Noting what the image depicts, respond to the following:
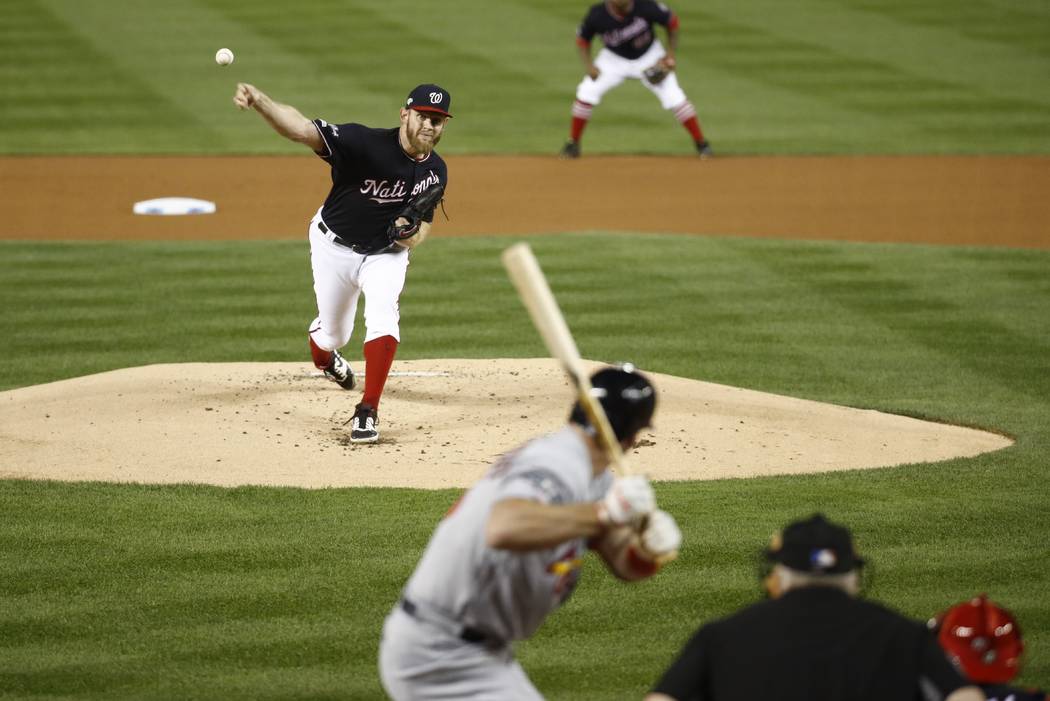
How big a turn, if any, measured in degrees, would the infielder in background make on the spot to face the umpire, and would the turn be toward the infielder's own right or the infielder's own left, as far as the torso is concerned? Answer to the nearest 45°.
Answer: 0° — they already face them

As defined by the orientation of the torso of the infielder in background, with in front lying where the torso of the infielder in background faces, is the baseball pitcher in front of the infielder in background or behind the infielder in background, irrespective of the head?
in front

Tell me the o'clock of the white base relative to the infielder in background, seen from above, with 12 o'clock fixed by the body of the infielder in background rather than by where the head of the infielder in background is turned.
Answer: The white base is roughly at 2 o'clock from the infielder in background.

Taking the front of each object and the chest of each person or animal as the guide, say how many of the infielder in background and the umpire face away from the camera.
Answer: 1

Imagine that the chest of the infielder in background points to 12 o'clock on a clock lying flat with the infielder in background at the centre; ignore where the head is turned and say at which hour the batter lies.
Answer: The batter is roughly at 12 o'clock from the infielder in background.

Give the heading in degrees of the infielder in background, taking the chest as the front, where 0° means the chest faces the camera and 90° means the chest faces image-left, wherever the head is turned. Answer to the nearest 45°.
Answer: approximately 0°

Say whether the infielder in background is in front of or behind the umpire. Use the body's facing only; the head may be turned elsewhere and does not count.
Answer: in front

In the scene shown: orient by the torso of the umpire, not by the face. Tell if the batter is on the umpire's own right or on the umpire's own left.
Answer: on the umpire's own left

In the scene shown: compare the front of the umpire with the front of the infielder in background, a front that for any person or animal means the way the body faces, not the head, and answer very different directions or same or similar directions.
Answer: very different directions

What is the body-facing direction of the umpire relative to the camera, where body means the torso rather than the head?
away from the camera

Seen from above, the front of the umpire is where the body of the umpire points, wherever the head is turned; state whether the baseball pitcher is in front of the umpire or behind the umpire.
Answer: in front
